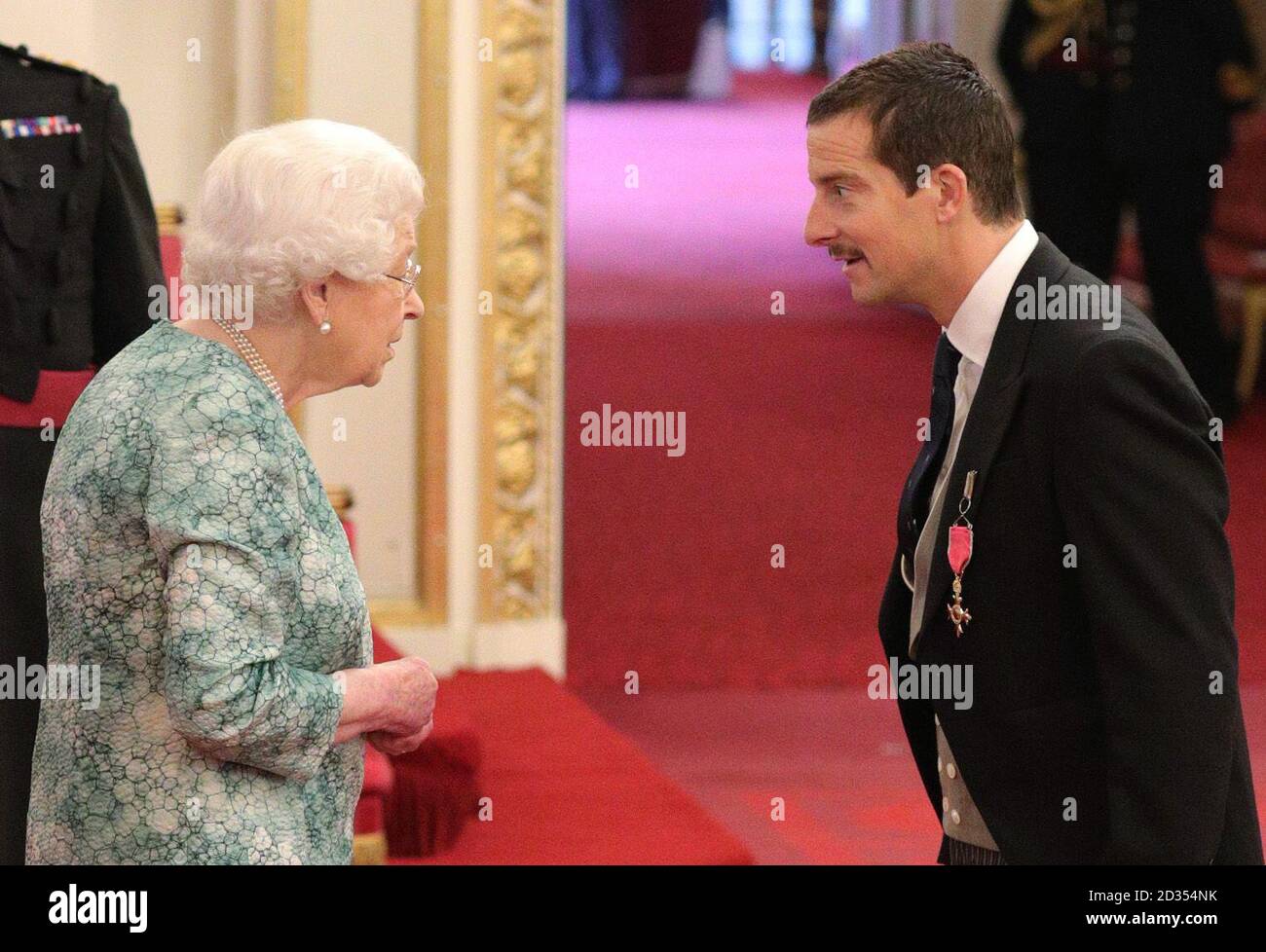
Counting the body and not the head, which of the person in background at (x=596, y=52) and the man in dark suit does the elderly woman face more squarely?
the man in dark suit

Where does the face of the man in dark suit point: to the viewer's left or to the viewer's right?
to the viewer's left

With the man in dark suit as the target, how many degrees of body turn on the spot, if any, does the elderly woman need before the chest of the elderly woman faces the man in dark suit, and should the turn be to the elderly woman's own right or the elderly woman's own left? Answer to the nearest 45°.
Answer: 0° — they already face them

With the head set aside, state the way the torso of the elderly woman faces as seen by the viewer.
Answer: to the viewer's right

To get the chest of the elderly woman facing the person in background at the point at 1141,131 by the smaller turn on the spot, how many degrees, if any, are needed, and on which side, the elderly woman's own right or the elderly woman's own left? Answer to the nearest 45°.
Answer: approximately 45° to the elderly woman's own left

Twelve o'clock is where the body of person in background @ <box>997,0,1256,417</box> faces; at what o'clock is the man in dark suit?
The man in dark suit is roughly at 12 o'clock from the person in background.

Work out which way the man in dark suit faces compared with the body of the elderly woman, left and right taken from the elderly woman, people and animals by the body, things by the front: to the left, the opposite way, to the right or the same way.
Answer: the opposite way

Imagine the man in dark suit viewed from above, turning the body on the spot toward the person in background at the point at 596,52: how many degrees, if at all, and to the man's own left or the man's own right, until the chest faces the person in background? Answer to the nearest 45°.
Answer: approximately 90° to the man's own right

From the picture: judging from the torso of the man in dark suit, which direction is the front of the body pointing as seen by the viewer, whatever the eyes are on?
to the viewer's left

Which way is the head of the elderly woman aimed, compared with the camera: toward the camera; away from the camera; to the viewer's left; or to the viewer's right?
to the viewer's right

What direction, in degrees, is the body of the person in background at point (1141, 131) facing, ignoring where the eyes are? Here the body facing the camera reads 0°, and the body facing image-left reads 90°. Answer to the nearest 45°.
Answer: approximately 0°
